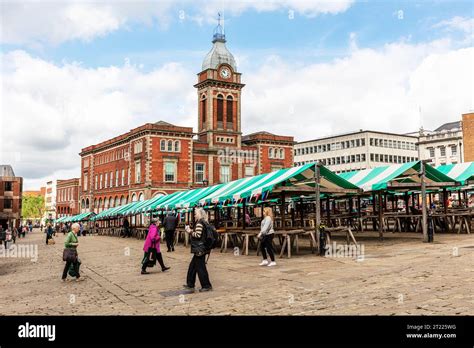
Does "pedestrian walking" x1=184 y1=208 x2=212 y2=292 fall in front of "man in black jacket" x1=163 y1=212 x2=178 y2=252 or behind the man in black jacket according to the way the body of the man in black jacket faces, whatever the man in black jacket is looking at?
behind

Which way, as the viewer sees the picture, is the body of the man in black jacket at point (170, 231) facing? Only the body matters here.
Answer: away from the camera

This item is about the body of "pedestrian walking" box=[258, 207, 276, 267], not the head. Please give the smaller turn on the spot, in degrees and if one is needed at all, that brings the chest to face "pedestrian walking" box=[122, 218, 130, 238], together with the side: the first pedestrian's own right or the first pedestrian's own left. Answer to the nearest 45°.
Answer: approximately 45° to the first pedestrian's own right

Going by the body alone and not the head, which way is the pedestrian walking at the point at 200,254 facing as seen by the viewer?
to the viewer's left

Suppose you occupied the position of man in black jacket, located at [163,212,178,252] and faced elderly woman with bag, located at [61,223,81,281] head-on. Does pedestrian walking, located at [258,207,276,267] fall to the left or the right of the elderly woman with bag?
left
